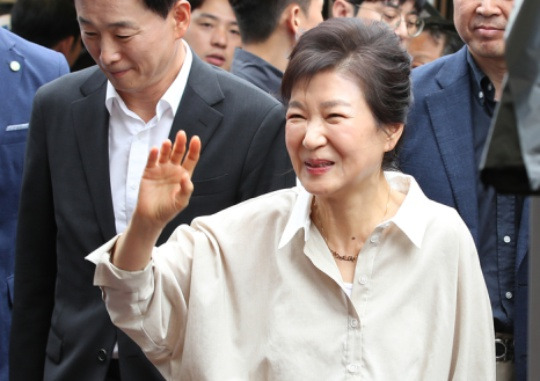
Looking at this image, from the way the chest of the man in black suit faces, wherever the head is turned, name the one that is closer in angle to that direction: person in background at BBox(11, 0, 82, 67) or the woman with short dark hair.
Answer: the woman with short dark hair

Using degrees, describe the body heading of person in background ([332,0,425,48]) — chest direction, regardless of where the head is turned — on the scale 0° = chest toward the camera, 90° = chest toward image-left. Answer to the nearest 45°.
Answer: approximately 315°

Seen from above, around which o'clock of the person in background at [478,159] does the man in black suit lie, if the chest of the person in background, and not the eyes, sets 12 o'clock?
The man in black suit is roughly at 2 o'clock from the person in background.

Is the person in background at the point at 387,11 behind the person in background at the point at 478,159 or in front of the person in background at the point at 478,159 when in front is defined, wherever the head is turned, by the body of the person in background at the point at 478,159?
behind

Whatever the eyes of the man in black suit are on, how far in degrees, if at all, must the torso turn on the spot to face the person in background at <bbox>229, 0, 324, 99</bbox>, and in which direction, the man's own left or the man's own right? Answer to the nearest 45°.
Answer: approximately 180°

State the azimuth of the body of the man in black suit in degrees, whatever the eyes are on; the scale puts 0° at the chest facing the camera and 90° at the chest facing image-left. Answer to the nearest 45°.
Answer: approximately 45°

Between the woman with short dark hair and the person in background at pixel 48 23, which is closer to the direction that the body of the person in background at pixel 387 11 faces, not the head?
the woman with short dark hair
